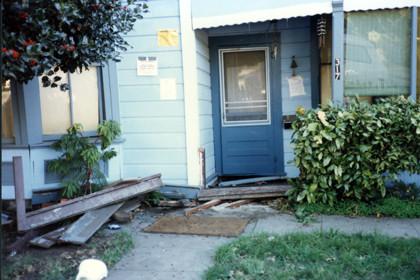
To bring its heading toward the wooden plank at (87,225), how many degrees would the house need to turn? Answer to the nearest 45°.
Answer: approximately 45° to its right

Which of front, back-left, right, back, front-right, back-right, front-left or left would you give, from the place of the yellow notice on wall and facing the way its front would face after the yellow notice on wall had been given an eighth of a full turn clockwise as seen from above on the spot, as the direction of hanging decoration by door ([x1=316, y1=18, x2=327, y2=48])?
back-left

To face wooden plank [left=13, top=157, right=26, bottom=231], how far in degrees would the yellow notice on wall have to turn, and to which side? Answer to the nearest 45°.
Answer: approximately 45° to its right

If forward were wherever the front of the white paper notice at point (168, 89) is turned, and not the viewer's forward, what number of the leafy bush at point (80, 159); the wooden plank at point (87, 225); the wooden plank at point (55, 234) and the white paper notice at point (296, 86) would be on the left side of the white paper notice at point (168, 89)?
1

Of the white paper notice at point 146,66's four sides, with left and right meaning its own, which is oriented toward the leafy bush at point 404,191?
left

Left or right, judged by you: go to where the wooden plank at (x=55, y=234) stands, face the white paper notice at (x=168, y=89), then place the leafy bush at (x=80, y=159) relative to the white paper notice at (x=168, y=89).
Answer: left

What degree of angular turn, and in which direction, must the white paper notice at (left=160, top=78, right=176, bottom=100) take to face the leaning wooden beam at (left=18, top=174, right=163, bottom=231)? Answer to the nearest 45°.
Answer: approximately 45° to its right

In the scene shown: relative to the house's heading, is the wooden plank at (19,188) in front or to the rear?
in front

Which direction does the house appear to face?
toward the camera

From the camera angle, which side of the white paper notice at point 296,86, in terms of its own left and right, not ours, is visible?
front

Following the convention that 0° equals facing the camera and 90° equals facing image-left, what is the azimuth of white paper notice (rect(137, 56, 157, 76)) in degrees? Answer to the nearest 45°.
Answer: approximately 0°
